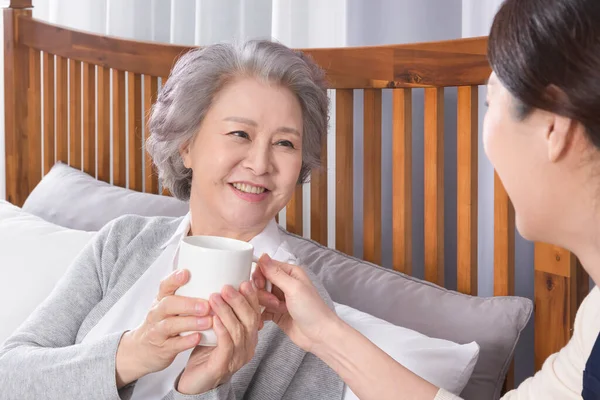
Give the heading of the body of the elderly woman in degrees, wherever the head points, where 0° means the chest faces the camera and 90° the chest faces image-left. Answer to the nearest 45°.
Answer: approximately 315°

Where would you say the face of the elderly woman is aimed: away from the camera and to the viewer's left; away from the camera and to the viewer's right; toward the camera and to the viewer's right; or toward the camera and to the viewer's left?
toward the camera and to the viewer's right

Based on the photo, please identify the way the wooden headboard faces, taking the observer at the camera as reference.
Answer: facing the viewer and to the left of the viewer
